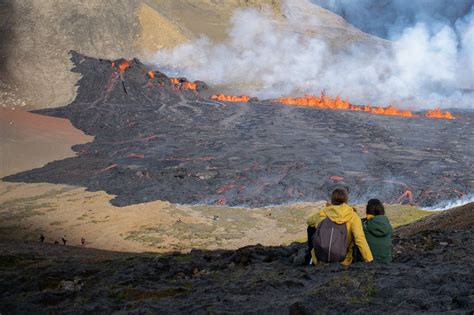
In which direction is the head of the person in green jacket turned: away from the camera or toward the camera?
away from the camera

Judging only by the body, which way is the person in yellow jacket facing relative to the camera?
away from the camera

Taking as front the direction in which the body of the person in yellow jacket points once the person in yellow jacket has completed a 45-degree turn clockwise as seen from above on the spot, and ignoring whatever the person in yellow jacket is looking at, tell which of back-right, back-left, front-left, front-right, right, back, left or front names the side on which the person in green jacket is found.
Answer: front
